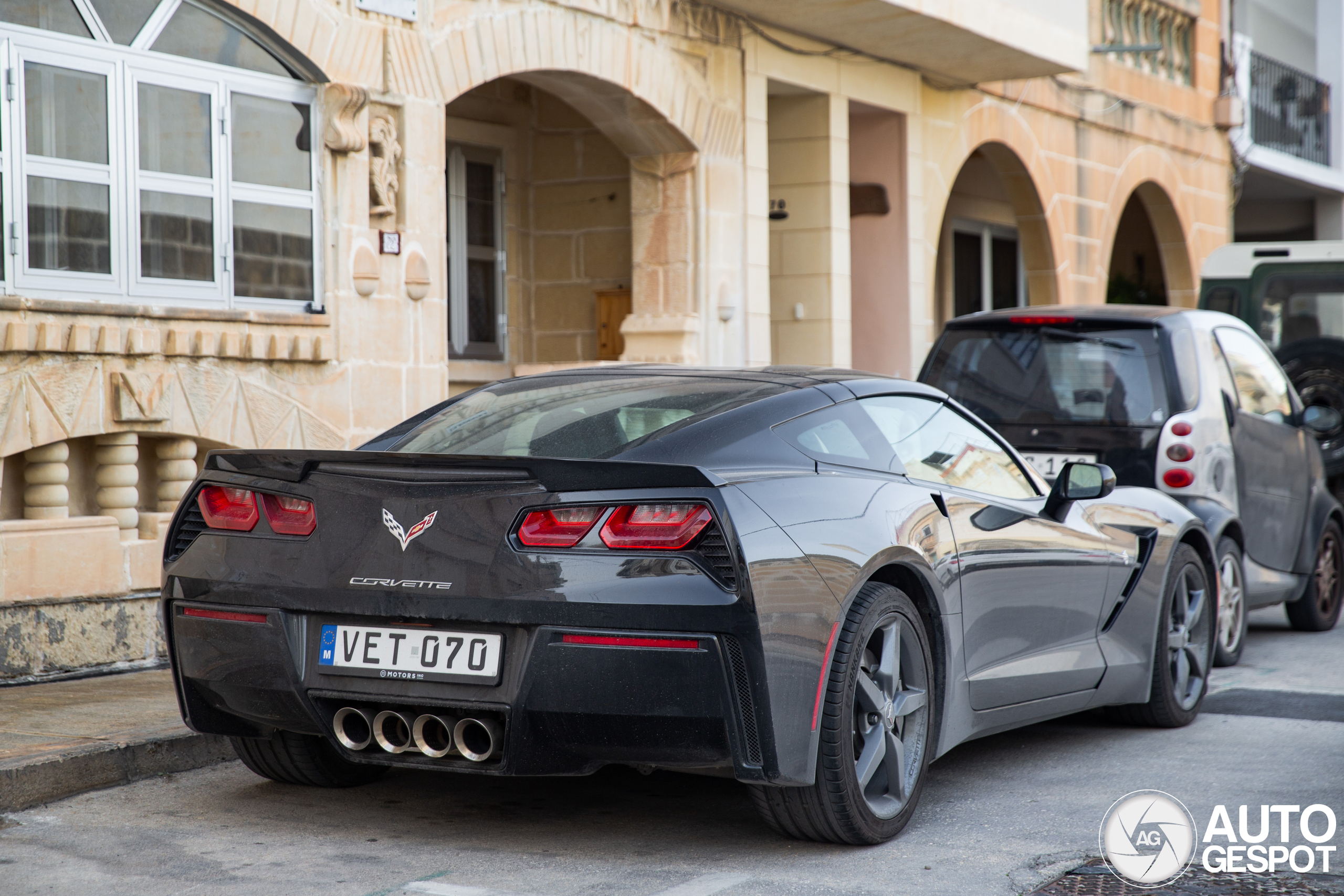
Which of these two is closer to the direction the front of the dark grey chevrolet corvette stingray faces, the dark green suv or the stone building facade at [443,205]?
the dark green suv

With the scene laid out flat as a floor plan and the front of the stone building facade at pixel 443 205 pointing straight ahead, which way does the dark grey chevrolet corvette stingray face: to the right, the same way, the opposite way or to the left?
to the left

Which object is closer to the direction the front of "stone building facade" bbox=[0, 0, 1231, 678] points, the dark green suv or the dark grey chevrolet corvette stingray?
the dark grey chevrolet corvette stingray

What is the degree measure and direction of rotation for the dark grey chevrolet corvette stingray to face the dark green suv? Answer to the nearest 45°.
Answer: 0° — it already faces it

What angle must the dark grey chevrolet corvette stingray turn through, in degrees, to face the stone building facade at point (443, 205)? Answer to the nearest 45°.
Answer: approximately 45° to its left

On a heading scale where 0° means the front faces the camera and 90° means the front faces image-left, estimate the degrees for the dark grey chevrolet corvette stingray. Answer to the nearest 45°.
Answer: approximately 225°

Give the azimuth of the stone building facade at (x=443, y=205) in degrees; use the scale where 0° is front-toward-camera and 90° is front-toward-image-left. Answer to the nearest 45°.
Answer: approximately 315°

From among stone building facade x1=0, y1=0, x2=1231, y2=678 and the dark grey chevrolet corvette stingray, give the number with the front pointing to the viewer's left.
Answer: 0

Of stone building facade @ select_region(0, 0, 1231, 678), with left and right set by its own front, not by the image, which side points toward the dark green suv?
left
